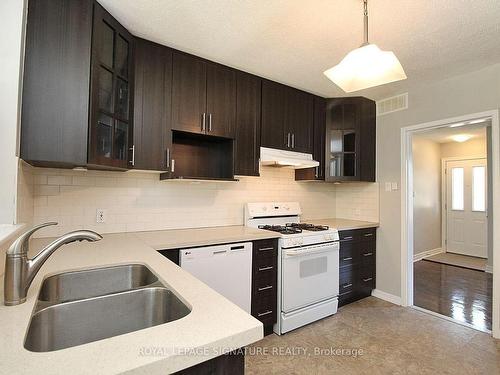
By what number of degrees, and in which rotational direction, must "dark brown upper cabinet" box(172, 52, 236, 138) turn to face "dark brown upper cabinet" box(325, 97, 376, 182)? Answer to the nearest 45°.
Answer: approximately 45° to its left

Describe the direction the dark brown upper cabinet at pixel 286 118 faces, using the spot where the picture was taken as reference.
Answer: facing the viewer and to the right of the viewer

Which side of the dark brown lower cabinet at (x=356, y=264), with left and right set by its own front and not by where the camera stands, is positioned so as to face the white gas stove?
right

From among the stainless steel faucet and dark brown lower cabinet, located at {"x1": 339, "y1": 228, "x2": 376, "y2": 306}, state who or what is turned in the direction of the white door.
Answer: the stainless steel faucet

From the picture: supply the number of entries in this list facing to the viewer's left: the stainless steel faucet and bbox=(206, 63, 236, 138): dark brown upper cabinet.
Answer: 0

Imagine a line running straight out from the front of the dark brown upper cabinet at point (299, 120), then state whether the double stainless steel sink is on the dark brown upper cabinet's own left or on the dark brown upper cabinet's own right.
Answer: on the dark brown upper cabinet's own right

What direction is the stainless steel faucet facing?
to the viewer's right

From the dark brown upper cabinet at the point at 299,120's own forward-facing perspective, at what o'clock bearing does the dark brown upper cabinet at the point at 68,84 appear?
the dark brown upper cabinet at the point at 68,84 is roughly at 3 o'clock from the dark brown upper cabinet at the point at 299,120.

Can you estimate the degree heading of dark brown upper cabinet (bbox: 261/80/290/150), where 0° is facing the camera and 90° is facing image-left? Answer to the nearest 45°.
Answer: approximately 315°

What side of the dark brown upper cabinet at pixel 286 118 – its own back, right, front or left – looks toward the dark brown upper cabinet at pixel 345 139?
left

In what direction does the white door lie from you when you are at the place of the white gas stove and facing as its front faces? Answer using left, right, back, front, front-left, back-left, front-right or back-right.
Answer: left

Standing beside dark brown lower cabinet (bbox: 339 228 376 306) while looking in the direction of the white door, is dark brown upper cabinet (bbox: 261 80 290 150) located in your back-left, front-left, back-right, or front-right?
back-left

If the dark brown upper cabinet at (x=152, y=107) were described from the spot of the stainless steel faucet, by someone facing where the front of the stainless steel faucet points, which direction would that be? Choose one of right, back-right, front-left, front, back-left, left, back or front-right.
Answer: front-left

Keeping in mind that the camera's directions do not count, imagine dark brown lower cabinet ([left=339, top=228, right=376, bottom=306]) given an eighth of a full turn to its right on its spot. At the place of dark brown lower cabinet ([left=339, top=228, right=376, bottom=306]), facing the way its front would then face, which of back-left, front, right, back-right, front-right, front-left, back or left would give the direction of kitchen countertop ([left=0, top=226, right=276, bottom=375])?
front

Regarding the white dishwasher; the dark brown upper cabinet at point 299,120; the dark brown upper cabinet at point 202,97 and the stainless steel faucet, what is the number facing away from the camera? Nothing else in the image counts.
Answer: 0
